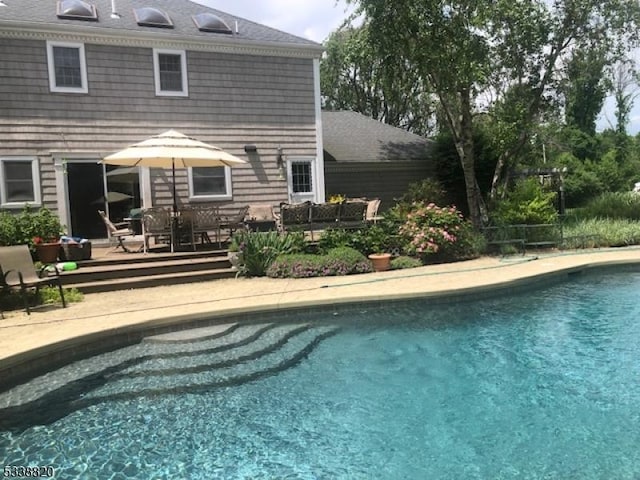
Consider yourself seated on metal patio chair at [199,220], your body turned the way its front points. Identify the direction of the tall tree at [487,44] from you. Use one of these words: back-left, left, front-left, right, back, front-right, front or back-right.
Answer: back-right

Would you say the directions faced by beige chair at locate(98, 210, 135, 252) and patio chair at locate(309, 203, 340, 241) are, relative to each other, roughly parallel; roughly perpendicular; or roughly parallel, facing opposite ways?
roughly perpendicular

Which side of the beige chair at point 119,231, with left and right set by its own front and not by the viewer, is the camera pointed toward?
right

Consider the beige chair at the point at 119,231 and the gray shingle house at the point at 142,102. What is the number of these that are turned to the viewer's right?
1

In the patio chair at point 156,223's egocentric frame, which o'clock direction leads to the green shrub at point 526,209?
The green shrub is roughly at 3 o'clock from the patio chair.
